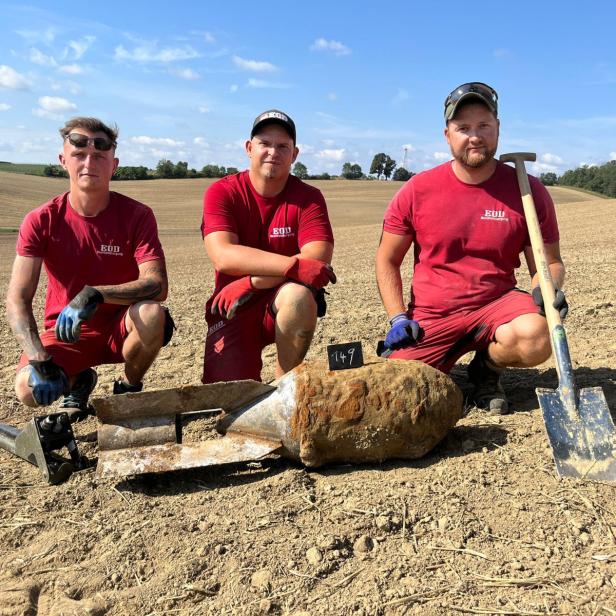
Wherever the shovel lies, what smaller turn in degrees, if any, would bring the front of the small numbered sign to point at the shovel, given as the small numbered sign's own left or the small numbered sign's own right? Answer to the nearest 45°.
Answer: approximately 90° to the small numbered sign's own left

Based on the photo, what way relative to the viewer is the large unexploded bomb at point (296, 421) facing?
to the viewer's right

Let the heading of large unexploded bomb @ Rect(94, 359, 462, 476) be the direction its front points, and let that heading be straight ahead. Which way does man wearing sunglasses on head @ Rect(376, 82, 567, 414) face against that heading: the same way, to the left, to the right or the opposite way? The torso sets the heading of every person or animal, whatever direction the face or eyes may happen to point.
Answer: to the right

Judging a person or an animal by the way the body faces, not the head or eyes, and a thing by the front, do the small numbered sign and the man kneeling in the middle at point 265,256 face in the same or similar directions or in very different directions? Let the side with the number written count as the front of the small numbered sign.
same or similar directions

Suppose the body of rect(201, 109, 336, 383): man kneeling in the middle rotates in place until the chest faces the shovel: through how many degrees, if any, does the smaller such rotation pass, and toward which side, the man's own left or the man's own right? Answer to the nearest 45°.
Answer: approximately 45° to the man's own left

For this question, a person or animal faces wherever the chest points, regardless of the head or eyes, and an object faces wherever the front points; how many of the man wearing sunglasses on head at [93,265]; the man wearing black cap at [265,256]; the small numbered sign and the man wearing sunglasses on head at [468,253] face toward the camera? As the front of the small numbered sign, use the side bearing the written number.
4

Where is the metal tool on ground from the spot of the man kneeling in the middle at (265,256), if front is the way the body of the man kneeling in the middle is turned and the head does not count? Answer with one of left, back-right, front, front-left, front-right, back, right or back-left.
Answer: front-right

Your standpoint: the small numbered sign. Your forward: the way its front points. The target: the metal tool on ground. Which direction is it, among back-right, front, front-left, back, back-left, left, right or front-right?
right

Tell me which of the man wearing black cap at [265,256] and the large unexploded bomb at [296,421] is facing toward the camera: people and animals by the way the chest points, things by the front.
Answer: the man wearing black cap

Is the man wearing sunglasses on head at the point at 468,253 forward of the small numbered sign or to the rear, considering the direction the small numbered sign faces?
to the rear

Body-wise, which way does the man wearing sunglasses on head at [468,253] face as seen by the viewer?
toward the camera

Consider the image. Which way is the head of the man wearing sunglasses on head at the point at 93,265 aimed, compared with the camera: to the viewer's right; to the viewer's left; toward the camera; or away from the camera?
toward the camera

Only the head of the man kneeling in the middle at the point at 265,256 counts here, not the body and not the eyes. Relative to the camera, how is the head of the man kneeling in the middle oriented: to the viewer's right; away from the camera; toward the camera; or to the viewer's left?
toward the camera

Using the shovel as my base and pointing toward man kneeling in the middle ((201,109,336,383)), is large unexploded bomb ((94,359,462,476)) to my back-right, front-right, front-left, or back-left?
front-left

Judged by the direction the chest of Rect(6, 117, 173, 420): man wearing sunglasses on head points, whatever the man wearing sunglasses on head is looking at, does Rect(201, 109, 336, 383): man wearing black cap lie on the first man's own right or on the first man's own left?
on the first man's own left

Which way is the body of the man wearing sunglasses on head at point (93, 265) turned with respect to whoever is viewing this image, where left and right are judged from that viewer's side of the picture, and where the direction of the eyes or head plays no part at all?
facing the viewer

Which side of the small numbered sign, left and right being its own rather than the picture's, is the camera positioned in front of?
front
